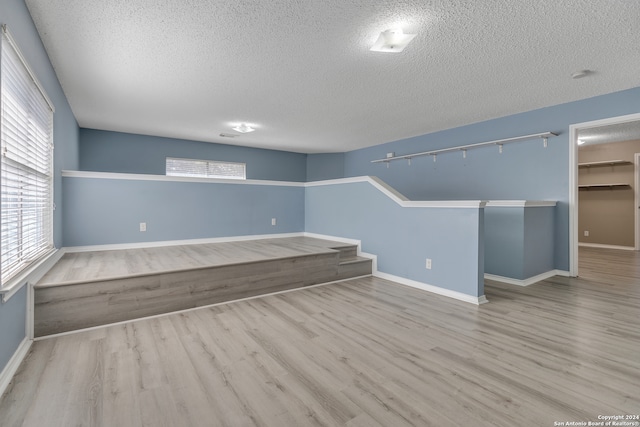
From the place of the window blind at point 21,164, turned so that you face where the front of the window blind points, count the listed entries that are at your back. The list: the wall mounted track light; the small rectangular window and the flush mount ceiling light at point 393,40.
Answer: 0

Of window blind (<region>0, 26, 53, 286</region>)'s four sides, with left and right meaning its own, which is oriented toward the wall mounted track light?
front

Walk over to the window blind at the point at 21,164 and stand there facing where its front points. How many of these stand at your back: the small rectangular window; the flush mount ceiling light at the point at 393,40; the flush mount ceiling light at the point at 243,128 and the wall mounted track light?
0

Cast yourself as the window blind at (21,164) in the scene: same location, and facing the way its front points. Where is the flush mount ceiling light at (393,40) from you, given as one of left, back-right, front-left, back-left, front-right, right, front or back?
front-right

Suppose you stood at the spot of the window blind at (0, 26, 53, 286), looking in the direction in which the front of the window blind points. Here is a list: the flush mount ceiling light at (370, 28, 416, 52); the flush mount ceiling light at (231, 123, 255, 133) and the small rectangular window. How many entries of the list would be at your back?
0

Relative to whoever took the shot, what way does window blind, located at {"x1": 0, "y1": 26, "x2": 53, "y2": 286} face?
facing to the right of the viewer

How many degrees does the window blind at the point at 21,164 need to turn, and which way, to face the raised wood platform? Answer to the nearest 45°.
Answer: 0° — it already faces it

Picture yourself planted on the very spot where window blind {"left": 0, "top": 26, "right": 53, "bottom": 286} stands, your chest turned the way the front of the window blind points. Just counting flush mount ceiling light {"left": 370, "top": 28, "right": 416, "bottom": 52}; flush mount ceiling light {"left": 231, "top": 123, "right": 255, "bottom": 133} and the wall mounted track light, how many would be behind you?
0

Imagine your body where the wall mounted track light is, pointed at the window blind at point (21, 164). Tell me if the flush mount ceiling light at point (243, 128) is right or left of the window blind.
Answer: right

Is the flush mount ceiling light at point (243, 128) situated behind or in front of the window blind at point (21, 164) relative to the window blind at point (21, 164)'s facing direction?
in front

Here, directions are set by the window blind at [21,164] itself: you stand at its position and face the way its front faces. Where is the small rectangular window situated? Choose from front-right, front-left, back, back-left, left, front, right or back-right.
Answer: front-left
